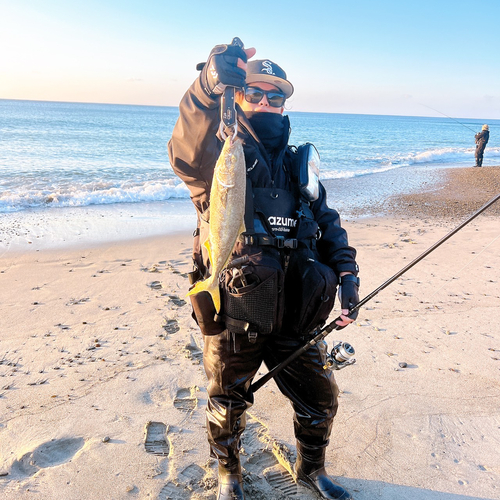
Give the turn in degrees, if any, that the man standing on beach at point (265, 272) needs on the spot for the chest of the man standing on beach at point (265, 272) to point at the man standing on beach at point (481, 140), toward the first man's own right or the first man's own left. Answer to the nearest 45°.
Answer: approximately 135° to the first man's own left

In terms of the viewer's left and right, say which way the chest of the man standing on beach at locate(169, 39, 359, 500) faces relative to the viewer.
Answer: facing the viewer

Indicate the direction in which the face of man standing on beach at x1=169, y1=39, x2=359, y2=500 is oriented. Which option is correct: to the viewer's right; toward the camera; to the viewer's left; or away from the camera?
toward the camera

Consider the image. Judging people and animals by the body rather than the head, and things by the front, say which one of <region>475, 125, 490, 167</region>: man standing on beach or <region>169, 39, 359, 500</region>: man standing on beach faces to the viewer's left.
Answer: <region>475, 125, 490, 167</region>: man standing on beach

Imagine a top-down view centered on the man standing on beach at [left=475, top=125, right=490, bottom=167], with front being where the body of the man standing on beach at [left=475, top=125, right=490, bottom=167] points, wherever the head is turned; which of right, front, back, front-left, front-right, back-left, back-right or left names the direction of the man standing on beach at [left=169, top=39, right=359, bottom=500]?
left

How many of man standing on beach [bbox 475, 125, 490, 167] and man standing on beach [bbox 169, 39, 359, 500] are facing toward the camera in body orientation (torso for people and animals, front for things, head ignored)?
1
